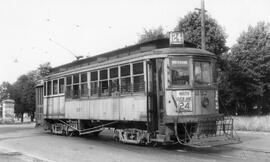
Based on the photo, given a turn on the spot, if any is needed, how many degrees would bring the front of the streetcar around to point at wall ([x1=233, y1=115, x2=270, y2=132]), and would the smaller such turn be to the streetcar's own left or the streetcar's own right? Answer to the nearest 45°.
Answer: approximately 90° to the streetcar's own left

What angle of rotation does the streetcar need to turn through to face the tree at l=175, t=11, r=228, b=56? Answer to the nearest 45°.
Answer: approximately 135° to its left

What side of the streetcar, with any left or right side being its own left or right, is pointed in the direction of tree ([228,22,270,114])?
left

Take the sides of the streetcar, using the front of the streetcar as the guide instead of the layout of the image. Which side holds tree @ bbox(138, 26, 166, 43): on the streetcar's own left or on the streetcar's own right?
on the streetcar's own left

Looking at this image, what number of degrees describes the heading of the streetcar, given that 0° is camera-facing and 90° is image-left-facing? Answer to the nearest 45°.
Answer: approximately 315°
